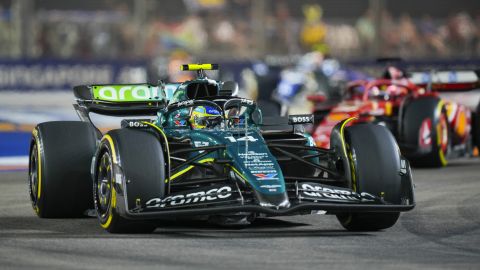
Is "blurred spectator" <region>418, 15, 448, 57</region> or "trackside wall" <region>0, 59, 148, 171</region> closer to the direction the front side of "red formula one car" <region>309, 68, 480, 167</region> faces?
the trackside wall

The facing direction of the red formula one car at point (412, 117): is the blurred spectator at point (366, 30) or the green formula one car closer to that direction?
the green formula one car

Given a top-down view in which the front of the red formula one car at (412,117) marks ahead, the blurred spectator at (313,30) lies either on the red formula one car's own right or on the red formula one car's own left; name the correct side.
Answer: on the red formula one car's own right

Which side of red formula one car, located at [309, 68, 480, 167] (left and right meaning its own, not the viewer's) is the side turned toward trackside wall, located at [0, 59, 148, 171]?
right

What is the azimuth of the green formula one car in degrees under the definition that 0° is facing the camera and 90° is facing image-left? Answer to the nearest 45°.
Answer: approximately 315°

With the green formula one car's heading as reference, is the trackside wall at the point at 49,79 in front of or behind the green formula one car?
behind

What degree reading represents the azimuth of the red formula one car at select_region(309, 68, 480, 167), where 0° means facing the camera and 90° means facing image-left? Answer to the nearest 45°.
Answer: approximately 45°

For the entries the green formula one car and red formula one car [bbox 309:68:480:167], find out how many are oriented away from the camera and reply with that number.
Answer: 0

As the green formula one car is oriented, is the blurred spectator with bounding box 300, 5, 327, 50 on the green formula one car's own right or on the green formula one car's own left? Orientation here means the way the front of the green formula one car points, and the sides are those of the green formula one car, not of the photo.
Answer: on the green formula one car's own left
